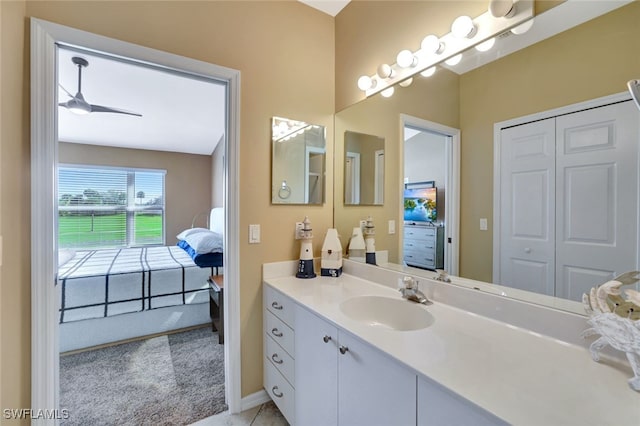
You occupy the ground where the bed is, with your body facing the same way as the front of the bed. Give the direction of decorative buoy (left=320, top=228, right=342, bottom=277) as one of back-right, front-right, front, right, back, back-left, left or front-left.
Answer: back-left

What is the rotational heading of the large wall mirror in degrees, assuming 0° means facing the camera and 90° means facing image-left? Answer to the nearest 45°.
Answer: approximately 45°

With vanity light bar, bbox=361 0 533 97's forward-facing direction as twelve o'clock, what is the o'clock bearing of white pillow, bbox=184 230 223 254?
The white pillow is roughly at 2 o'clock from the vanity light bar.

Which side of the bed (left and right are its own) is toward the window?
right

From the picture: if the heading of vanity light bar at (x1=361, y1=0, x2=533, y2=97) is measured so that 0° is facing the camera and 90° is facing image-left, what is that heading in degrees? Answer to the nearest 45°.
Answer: approximately 45°

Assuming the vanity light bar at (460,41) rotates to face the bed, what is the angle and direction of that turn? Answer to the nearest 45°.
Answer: approximately 45° to its right

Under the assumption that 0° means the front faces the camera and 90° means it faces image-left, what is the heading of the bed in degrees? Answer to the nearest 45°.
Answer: approximately 90°

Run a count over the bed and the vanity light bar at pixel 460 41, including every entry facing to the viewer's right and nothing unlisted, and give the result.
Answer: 0

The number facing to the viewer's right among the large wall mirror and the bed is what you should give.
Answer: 0

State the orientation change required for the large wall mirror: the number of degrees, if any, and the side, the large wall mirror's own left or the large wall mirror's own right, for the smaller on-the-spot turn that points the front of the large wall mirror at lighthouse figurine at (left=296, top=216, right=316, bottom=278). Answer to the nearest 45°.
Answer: approximately 45° to the large wall mirror's own right
